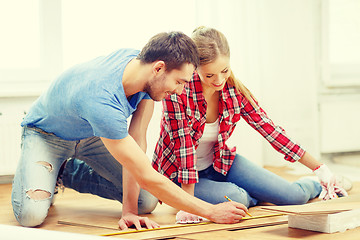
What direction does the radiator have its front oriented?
toward the camera

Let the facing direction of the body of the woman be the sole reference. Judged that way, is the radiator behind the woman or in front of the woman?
behind

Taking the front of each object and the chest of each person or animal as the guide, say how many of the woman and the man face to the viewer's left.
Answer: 0

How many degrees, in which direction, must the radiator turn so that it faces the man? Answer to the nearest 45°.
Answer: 0° — it already faces them

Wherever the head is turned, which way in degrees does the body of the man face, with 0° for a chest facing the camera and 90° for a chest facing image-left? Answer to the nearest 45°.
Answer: approximately 315°

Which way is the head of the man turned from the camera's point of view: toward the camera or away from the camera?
toward the camera

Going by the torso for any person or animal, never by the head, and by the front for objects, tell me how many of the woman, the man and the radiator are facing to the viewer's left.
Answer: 0

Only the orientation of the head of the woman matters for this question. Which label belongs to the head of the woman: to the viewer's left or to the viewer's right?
to the viewer's left

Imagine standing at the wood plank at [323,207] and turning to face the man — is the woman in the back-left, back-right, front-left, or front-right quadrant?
front-right

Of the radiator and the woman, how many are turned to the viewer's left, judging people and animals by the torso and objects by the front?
0
